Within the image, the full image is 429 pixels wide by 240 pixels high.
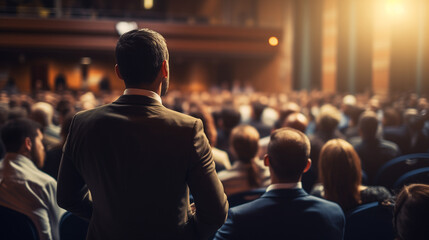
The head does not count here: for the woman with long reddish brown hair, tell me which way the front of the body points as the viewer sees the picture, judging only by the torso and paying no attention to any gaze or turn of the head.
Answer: away from the camera

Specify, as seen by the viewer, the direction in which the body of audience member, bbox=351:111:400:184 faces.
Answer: away from the camera

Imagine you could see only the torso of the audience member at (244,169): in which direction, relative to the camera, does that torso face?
away from the camera

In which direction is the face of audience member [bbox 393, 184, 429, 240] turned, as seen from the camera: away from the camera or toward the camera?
away from the camera

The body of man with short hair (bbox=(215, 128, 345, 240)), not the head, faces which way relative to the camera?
away from the camera

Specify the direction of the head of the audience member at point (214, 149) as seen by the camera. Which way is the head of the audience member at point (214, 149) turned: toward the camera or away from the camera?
away from the camera

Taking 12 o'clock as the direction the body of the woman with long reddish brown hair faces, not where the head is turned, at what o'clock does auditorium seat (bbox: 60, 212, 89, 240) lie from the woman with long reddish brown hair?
The auditorium seat is roughly at 8 o'clock from the woman with long reddish brown hair.

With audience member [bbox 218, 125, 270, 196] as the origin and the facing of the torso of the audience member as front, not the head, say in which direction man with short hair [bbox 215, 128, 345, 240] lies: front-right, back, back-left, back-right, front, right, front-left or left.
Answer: back

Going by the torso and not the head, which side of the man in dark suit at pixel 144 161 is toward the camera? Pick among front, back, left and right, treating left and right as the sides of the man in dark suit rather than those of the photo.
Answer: back

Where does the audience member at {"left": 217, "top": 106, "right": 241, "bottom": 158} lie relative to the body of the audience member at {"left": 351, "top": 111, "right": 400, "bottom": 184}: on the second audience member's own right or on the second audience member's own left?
on the second audience member's own left

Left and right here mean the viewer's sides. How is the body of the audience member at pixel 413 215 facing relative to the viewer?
facing away from the viewer

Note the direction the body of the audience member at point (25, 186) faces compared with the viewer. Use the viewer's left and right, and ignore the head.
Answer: facing away from the viewer and to the right of the viewer

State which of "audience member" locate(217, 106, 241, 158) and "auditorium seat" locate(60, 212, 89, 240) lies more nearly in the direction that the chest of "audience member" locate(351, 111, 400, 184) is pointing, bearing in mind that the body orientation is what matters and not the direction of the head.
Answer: the audience member
